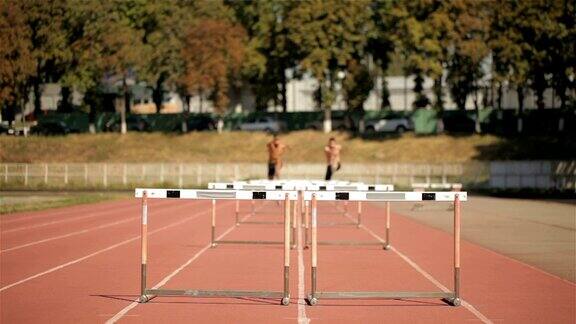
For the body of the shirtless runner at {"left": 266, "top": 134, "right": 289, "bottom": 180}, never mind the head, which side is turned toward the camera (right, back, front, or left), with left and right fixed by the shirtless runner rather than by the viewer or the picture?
front

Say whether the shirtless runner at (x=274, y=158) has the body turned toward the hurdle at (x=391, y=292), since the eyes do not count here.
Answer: yes

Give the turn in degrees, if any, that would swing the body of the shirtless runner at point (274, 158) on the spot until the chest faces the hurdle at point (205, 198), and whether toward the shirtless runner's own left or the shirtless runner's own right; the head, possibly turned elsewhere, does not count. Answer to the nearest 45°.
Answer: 0° — they already face it
